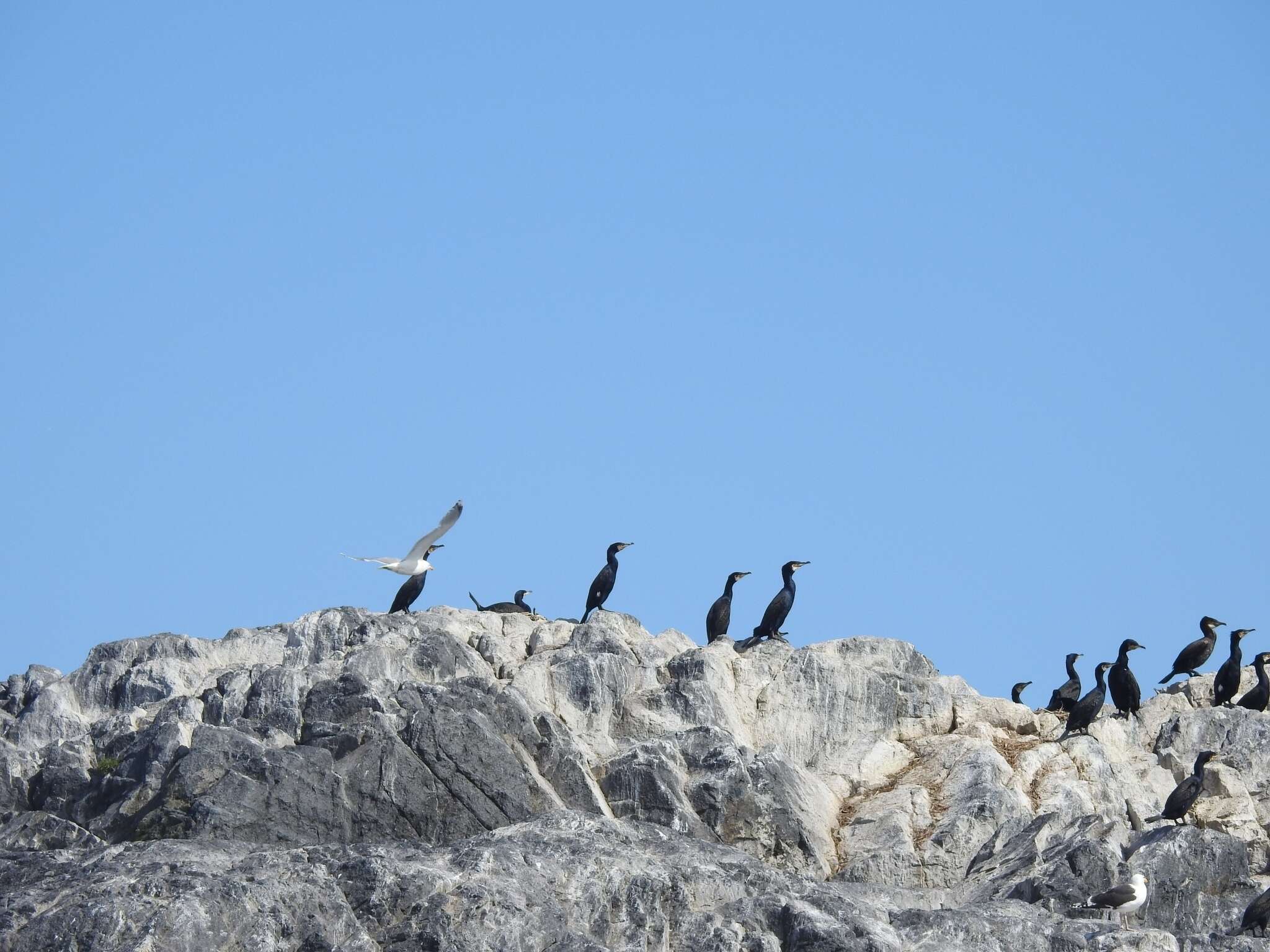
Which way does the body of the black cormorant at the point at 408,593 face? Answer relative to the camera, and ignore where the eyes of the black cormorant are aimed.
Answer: to the viewer's right

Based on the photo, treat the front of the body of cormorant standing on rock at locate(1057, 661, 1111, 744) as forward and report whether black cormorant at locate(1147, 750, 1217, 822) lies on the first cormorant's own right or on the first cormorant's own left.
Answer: on the first cormorant's own right

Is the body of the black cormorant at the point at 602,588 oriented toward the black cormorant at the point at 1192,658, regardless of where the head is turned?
yes

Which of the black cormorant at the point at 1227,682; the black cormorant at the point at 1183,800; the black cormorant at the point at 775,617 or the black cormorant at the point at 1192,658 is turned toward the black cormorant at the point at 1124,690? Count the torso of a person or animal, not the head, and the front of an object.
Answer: the black cormorant at the point at 775,617

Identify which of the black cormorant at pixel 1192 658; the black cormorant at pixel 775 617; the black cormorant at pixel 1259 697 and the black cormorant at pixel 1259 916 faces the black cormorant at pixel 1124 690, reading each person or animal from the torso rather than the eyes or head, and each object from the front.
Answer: the black cormorant at pixel 775 617

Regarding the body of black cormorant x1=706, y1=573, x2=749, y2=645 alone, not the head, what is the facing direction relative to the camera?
to the viewer's right

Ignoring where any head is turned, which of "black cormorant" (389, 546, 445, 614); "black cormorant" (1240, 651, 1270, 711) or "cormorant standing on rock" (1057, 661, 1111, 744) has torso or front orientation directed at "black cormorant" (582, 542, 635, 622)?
"black cormorant" (389, 546, 445, 614)

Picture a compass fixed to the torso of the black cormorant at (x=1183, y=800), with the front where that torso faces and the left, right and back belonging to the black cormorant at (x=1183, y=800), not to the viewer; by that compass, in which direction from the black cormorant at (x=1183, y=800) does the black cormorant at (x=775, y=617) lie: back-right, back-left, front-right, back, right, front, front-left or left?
back-left

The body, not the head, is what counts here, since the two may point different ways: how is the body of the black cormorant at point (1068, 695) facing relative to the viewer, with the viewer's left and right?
facing to the right of the viewer

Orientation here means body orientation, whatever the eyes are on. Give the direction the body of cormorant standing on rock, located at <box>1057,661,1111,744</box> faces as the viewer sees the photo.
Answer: to the viewer's right

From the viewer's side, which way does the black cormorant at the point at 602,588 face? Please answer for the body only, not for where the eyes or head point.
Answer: to the viewer's right

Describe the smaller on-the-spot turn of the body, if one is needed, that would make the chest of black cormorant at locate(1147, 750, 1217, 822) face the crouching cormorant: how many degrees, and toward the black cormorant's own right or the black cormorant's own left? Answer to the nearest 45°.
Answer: approximately 135° to the black cormorant's own left

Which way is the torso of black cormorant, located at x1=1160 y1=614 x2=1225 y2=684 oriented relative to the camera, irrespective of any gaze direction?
to the viewer's right
